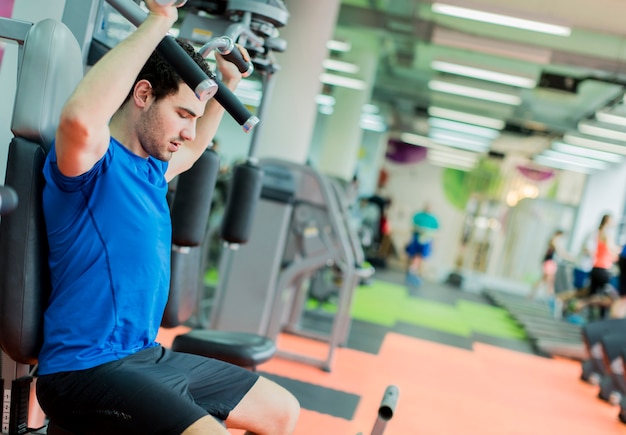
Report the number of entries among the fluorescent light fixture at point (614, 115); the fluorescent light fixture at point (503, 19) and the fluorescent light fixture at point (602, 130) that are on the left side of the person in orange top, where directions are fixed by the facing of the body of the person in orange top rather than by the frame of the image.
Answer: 2

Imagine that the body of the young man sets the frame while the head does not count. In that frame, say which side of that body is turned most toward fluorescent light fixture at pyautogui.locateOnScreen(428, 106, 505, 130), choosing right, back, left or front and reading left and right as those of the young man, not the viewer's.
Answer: left

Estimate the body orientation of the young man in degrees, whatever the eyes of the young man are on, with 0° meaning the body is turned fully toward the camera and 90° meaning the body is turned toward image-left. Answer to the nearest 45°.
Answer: approximately 315°

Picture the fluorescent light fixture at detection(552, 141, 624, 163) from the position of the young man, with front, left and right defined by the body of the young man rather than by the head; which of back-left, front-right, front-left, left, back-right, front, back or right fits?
left

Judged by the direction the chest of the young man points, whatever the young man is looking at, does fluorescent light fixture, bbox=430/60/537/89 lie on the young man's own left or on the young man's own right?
on the young man's own left
